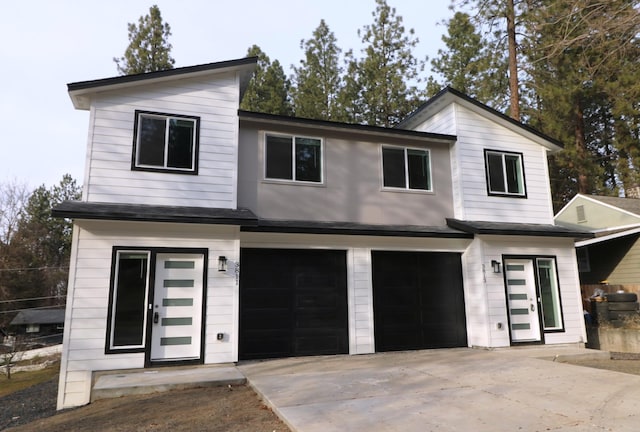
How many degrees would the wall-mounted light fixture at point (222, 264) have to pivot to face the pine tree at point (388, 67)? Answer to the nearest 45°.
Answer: approximately 135° to its left

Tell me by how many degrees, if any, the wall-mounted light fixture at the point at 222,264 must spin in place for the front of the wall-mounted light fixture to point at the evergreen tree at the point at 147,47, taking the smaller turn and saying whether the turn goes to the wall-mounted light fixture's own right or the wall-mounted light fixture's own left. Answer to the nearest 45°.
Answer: approximately 180°

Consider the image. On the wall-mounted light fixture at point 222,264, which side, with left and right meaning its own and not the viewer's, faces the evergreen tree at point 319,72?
back

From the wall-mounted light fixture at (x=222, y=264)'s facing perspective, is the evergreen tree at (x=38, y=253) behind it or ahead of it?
behind

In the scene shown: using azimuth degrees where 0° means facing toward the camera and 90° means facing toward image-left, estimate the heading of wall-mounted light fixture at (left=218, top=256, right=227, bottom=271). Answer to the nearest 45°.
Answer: approximately 0°

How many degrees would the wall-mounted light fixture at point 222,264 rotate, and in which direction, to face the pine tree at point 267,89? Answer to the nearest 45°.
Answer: approximately 180°

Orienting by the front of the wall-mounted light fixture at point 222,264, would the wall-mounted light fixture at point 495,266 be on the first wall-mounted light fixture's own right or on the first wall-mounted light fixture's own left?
on the first wall-mounted light fixture's own left

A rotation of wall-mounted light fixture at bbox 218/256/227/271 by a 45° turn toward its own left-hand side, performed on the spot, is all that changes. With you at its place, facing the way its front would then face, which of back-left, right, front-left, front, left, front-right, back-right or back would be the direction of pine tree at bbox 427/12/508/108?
left
